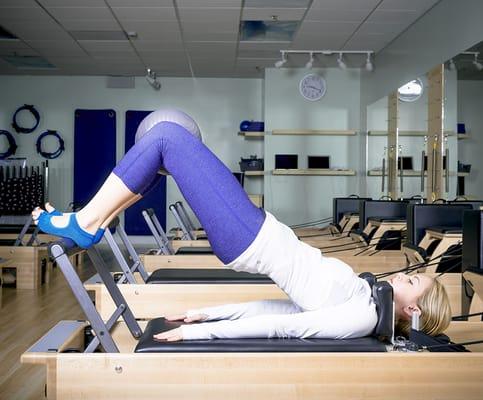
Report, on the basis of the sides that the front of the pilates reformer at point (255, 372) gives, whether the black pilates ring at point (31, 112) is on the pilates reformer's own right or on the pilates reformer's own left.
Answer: on the pilates reformer's own right

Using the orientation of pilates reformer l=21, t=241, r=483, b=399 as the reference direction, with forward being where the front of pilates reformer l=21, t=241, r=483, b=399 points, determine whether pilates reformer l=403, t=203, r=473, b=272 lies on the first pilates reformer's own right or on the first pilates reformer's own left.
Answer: on the first pilates reformer's own right

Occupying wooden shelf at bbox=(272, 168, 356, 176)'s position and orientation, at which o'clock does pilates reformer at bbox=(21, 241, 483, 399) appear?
The pilates reformer is roughly at 12 o'clock from the wooden shelf.

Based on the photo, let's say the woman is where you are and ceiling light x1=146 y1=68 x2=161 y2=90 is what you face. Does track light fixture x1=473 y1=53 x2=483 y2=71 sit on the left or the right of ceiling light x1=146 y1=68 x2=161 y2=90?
right

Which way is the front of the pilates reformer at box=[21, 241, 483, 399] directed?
to the viewer's left
